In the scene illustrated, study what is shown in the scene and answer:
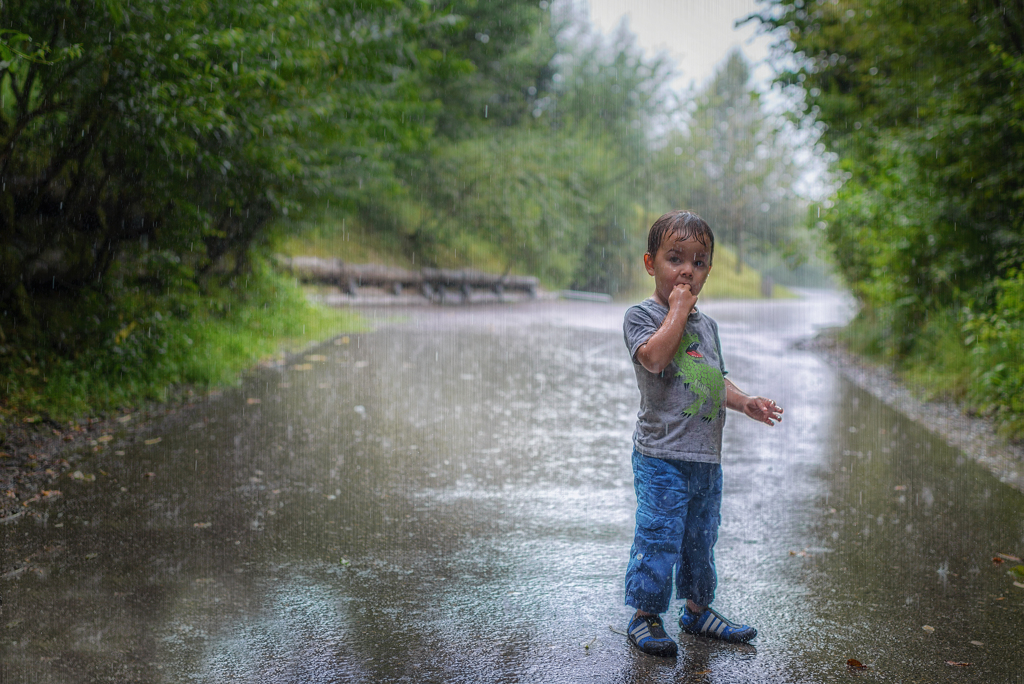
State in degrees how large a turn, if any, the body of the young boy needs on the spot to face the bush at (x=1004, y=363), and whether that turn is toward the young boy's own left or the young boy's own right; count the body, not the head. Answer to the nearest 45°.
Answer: approximately 90° to the young boy's own left

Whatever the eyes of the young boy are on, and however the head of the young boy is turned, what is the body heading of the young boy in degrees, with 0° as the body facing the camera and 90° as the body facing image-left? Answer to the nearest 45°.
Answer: approximately 315°

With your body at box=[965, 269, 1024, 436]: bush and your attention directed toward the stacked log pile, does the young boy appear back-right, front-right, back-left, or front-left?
back-left

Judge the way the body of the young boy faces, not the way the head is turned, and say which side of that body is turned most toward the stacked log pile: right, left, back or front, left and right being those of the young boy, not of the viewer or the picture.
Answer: back

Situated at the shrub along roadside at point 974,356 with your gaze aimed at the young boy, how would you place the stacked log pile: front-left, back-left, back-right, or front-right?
back-right

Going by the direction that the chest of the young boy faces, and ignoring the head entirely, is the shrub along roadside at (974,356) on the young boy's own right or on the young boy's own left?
on the young boy's own left

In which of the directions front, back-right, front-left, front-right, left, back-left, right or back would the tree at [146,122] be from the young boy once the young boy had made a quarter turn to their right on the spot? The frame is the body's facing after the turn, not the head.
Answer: right
